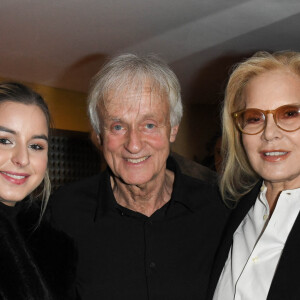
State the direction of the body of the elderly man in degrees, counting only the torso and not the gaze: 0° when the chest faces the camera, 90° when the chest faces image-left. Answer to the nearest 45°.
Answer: approximately 0°

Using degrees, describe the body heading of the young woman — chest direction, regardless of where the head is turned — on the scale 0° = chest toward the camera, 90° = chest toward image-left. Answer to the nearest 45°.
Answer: approximately 0°

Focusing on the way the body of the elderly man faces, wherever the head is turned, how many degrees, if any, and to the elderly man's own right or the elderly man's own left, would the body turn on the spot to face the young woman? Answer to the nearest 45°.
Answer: approximately 45° to the elderly man's own right

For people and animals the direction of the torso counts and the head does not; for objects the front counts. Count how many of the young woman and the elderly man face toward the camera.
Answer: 2

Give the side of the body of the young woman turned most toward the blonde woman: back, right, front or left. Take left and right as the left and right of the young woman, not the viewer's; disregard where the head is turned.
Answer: left

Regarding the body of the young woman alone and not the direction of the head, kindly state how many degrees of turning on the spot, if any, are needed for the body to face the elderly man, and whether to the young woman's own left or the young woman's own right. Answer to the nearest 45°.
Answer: approximately 90° to the young woman's own left
